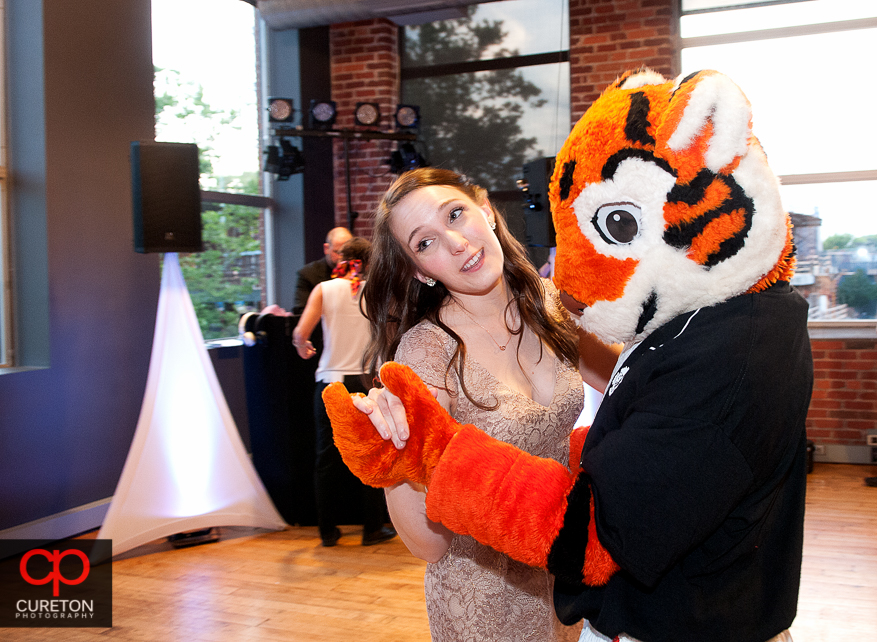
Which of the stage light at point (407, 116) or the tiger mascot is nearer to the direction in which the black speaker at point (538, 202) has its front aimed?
the tiger mascot

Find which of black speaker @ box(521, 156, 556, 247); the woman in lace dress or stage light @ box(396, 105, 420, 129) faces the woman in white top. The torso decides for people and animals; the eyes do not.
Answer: the stage light

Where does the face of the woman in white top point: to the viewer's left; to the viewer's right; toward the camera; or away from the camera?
away from the camera

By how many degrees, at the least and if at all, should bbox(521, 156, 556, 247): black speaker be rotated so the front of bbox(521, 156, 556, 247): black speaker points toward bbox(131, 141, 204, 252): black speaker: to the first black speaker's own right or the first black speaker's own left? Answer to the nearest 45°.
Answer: approximately 90° to the first black speaker's own right

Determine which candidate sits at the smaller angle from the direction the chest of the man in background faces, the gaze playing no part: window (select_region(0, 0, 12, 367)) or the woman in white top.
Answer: the woman in white top

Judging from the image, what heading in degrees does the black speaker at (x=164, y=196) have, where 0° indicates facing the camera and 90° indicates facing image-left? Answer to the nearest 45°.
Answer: approximately 0°

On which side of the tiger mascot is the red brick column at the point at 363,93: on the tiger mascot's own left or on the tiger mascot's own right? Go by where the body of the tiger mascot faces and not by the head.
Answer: on the tiger mascot's own right

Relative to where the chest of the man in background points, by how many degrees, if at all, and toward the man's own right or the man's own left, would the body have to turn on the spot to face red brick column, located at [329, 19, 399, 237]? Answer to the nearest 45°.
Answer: approximately 135° to the man's own left

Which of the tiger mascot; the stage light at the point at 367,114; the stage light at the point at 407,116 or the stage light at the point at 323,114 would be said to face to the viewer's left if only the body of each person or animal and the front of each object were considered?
the tiger mascot
